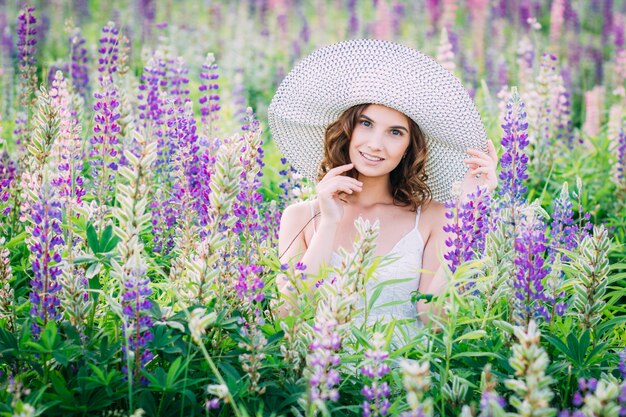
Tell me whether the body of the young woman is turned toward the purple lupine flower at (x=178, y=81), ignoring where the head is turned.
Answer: no

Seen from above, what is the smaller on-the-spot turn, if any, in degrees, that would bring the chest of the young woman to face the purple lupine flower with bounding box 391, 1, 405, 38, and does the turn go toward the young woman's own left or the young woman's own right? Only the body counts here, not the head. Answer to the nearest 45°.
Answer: approximately 180°

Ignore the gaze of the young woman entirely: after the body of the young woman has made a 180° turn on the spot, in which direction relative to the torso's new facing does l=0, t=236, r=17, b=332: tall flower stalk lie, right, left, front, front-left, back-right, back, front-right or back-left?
back-left

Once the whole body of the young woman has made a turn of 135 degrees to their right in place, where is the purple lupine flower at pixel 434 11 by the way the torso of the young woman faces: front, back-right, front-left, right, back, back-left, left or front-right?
front-right

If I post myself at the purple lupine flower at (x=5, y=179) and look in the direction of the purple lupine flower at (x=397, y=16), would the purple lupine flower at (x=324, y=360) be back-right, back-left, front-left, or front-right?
back-right

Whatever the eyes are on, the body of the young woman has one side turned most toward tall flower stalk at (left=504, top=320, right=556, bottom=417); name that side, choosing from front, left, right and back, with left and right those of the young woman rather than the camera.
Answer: front

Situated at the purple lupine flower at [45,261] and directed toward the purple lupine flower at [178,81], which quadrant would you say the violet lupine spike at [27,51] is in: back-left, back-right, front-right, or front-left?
front-left

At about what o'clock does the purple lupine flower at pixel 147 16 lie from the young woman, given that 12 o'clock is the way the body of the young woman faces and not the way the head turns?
The purple lupine flower is roughly at 5 o'clock from the young woman.

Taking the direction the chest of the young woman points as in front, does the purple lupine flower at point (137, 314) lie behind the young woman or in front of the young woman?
in front

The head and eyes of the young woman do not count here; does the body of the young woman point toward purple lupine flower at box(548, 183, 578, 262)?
no

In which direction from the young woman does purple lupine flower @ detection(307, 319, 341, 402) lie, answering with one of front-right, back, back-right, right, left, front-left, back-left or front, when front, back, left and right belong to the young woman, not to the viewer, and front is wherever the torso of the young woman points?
front

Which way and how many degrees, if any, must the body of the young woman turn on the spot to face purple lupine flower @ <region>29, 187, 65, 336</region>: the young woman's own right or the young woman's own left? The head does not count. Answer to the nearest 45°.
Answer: approximately 45° to the young woman's own right

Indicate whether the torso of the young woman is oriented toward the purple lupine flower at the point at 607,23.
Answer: no

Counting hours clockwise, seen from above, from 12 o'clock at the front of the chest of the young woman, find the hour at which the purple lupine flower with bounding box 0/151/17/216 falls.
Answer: The purple lupine flower is roughly at 3 o'clock from the young woman.

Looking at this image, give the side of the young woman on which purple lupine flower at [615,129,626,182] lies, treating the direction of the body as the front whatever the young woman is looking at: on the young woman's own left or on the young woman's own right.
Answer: on the young woman's own left

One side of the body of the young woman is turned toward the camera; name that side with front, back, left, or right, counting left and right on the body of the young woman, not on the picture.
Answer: front

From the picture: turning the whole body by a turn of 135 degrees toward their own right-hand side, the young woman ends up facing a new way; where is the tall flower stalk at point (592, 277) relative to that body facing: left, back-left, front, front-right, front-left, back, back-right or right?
back
